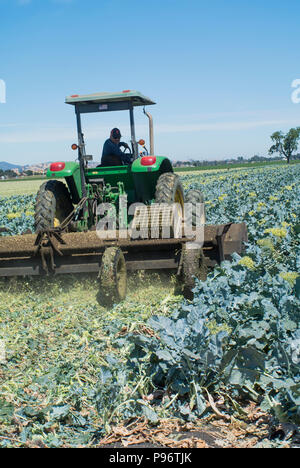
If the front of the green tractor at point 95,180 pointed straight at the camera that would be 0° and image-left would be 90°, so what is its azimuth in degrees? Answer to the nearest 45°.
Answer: approximately 225°
